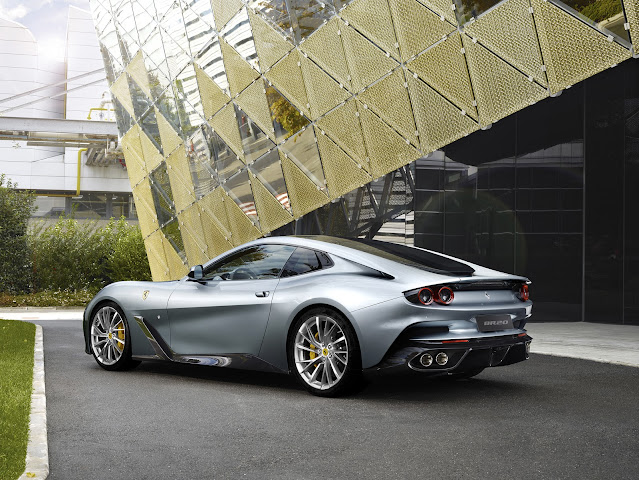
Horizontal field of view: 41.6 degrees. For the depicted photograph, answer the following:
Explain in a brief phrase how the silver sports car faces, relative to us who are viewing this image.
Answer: facing away from the viewer and to the left of the viewer

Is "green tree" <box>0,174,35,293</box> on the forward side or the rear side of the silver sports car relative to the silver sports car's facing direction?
on the forward side
